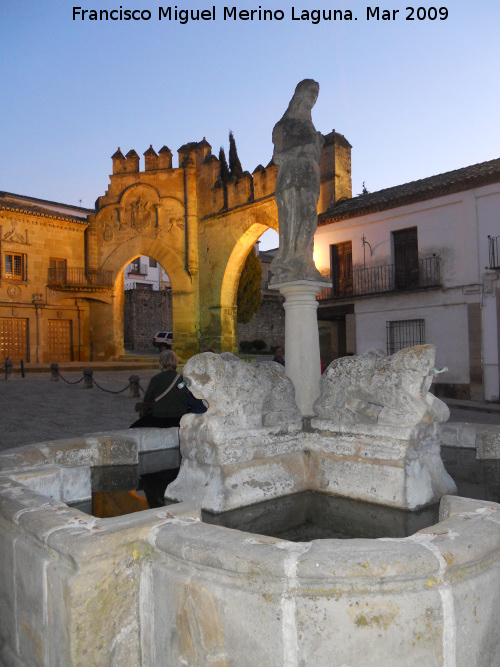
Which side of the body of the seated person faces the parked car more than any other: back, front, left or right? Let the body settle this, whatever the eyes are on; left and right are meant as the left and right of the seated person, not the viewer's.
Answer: front

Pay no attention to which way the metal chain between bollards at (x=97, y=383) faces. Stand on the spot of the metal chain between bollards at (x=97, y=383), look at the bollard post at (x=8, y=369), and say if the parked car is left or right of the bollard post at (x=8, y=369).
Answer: right

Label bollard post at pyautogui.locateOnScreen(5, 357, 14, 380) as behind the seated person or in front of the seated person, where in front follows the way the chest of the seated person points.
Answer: in front

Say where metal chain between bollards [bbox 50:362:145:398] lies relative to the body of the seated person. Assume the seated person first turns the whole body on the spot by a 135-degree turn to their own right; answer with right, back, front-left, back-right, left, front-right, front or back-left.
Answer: back-left

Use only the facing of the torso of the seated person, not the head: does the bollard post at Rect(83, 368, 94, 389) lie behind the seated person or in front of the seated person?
in front

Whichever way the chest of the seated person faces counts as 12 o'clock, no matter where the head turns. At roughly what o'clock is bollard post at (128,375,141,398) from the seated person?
The bollard post is roughly at 12 o'clock from the seated person.

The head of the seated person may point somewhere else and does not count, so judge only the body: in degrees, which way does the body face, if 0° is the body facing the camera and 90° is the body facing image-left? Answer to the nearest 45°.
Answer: approximately 180°
